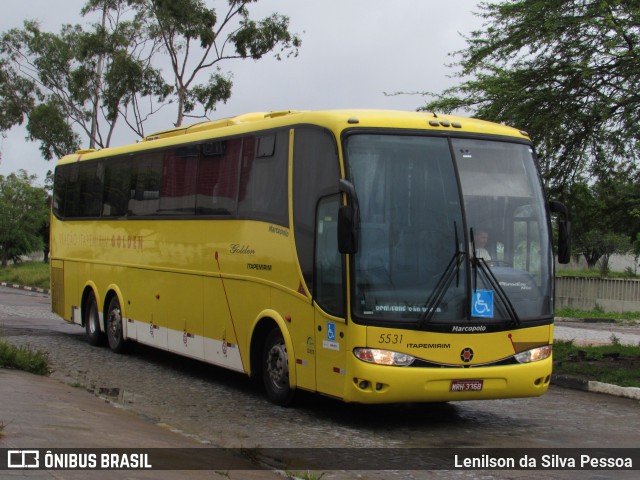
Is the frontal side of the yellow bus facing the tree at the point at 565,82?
no

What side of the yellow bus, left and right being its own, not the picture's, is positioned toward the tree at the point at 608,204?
left

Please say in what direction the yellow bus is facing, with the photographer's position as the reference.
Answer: facing the viewer and to the right of the viewer
